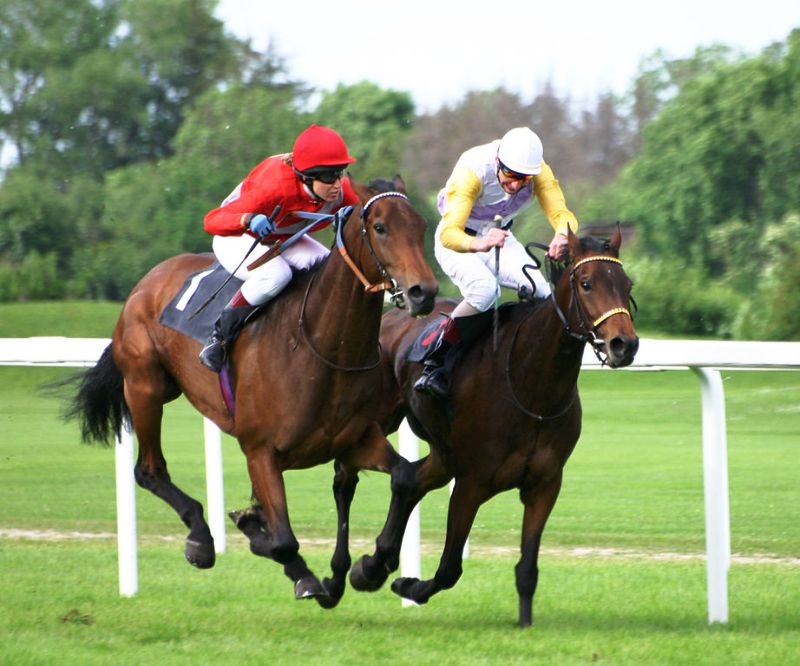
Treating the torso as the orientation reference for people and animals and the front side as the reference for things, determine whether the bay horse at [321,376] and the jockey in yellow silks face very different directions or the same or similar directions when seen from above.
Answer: same or similar directions

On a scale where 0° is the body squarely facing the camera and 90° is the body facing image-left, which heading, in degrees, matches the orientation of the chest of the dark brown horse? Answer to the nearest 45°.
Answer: approximately 315°

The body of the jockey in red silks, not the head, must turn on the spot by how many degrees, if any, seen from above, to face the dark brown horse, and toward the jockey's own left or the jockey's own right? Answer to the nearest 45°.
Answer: approximately 45° to the jockey's own left

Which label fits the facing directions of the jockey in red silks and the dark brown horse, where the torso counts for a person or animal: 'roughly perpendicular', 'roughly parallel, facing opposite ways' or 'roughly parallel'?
roughly parallel

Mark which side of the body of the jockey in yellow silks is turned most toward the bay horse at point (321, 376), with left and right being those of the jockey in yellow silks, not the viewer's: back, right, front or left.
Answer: right

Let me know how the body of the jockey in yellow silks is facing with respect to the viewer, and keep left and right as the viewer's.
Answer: facing the viewer and to the right of the viewer

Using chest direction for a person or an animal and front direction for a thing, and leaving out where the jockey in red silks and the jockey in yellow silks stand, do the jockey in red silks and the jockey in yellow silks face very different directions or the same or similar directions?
same or similar directions

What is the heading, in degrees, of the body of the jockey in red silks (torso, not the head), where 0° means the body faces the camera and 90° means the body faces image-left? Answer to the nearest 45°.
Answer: approximately 315°

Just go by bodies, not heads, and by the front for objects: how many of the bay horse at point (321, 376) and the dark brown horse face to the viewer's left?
0

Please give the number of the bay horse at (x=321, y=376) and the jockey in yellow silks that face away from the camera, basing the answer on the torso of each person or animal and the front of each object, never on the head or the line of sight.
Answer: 0
